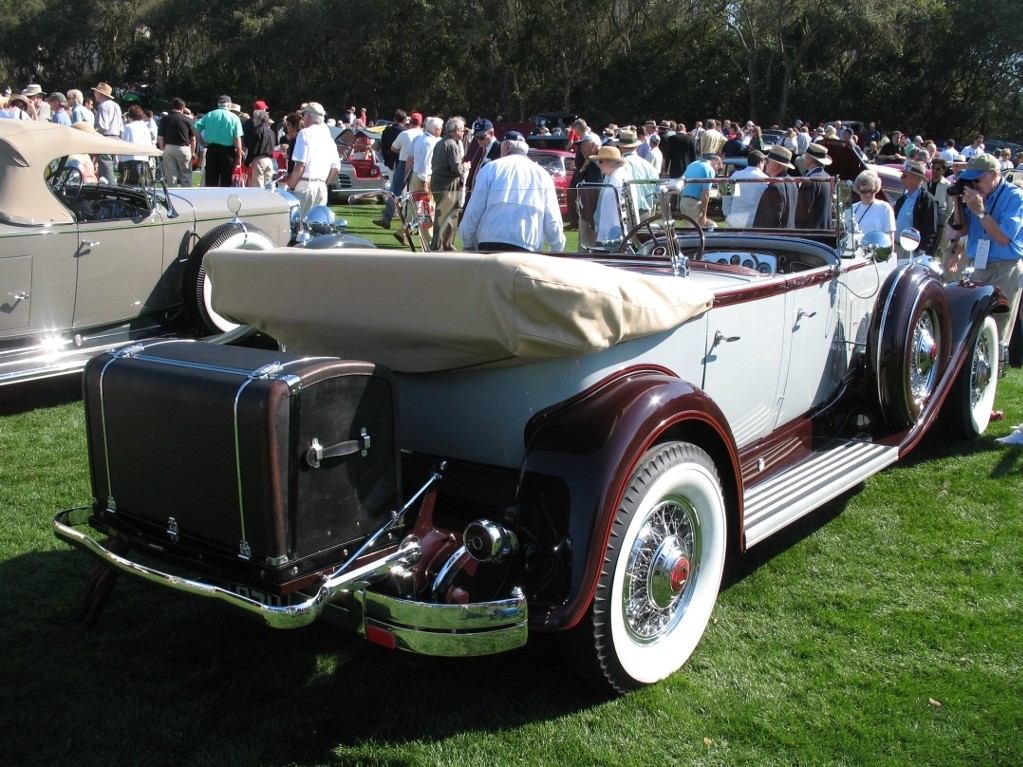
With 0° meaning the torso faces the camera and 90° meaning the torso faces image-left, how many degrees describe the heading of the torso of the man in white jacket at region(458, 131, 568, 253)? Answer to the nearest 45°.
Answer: approximately 180°

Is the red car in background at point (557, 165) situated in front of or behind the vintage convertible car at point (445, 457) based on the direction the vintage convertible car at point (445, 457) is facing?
in front

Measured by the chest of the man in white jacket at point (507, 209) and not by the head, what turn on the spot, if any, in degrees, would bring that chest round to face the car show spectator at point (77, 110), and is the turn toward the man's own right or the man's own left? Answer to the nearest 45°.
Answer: approximately 45° to the man's own left

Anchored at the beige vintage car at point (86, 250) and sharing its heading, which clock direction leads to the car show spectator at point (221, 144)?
The car show spectator is roughly at 11 o'clock from the beige vintage car.

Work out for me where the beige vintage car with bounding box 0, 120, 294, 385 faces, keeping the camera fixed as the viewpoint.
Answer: facing away from the viewer and to the right of the viewer

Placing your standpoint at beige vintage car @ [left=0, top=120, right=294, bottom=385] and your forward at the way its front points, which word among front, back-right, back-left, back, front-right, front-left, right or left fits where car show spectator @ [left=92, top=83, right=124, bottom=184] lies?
front-left

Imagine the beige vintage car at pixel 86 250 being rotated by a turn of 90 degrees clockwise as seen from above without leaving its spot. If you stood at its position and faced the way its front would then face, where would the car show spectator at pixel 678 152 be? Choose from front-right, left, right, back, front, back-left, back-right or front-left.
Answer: left

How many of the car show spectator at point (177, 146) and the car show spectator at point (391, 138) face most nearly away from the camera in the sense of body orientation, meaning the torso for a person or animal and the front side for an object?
1

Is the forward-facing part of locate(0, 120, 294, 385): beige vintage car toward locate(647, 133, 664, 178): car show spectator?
yes

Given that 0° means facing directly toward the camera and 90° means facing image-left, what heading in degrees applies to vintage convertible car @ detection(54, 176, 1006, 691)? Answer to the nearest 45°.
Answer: approximately 225°

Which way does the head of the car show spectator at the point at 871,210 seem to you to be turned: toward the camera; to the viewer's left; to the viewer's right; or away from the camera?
toward the camera

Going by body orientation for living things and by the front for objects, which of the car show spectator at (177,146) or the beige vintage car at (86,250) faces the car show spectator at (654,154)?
the beige vintage car
